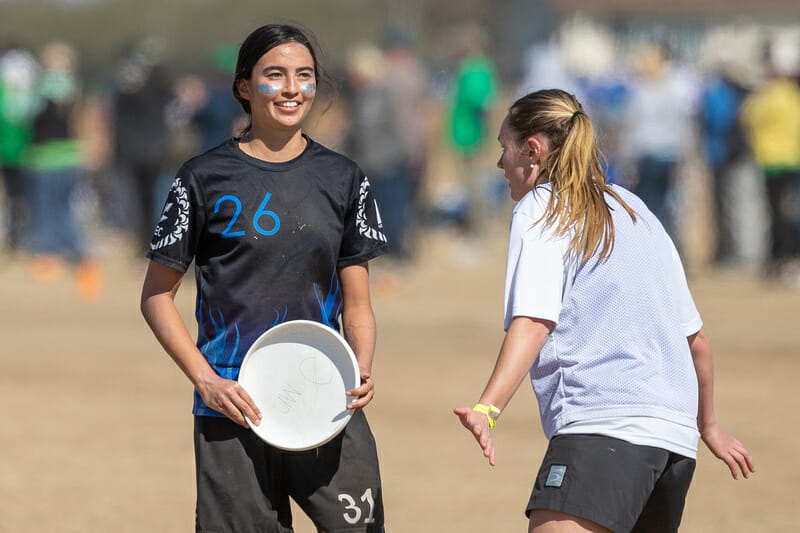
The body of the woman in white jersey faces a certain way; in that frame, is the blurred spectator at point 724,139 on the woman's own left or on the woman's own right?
on the woman's own right

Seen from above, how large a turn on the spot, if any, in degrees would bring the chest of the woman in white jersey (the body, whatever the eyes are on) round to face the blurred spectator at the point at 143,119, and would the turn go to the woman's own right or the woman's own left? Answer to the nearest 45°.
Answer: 0° — they already face them

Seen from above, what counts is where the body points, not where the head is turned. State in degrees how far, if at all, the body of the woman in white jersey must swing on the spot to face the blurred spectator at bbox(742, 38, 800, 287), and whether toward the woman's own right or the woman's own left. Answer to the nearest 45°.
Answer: approximately 45° to the woman's own right

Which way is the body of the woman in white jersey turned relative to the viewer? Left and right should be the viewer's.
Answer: facing away from the viewer and to the left of the viewer

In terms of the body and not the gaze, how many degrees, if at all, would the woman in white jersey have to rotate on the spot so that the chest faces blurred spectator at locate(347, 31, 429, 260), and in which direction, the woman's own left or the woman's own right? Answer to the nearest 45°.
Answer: approximately 45° to the woman's own right
